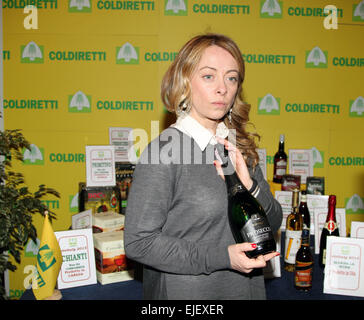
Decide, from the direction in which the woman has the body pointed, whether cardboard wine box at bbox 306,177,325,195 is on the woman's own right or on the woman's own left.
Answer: on the woman's own left

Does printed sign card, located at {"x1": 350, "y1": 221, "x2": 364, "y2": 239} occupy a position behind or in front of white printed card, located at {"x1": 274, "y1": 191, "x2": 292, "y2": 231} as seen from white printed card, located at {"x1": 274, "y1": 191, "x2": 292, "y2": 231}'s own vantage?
in front

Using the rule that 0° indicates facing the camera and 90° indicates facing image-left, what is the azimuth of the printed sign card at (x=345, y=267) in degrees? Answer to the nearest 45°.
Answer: approximately 0°
